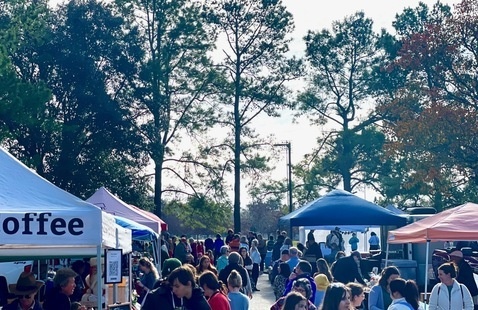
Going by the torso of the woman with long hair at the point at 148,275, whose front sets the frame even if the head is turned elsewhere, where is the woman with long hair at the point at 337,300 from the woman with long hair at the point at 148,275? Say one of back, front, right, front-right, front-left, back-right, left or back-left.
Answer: left

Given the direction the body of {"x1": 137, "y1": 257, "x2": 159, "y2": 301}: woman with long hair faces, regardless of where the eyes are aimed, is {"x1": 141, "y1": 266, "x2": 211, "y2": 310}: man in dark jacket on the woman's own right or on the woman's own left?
on the woman's own left
